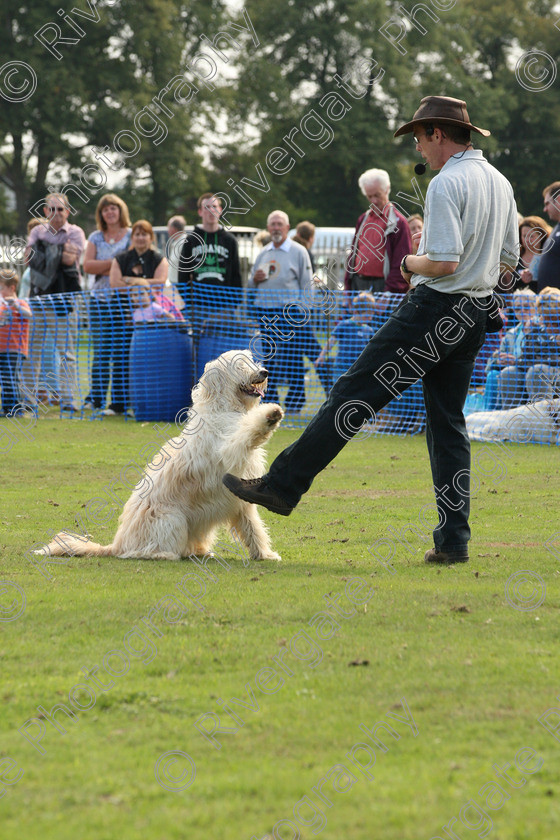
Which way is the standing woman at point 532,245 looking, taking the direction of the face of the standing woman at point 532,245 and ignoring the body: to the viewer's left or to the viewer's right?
to the viewer's left

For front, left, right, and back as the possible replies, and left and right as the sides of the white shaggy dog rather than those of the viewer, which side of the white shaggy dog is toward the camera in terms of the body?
right

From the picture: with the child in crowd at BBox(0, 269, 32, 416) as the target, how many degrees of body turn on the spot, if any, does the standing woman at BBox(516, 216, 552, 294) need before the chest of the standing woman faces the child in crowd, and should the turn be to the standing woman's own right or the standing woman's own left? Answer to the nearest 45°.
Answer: approximately 90° to the standing woman's own right

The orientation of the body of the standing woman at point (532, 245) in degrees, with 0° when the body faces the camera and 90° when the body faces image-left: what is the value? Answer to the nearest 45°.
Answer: approximately 0°

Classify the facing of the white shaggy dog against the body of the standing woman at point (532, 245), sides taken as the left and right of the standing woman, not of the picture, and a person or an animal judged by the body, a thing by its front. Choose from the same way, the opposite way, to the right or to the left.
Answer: to the left

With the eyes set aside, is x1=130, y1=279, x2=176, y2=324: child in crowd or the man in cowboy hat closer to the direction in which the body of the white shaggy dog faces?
the man in cowboy hat

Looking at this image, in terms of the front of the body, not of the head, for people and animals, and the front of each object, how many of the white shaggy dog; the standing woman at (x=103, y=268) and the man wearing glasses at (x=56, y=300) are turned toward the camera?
2

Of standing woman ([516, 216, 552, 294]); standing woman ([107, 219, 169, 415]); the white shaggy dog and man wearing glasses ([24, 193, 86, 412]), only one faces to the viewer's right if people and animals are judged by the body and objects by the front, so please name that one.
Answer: the white shaggy dog

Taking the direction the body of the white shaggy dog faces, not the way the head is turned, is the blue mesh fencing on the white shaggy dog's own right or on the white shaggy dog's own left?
on the white shaggy dog's own left

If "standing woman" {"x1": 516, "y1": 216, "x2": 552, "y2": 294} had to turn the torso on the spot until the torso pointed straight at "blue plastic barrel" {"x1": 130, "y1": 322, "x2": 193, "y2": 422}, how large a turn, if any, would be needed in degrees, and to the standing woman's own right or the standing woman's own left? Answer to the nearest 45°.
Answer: approximately 90° to the standing woman's own right
